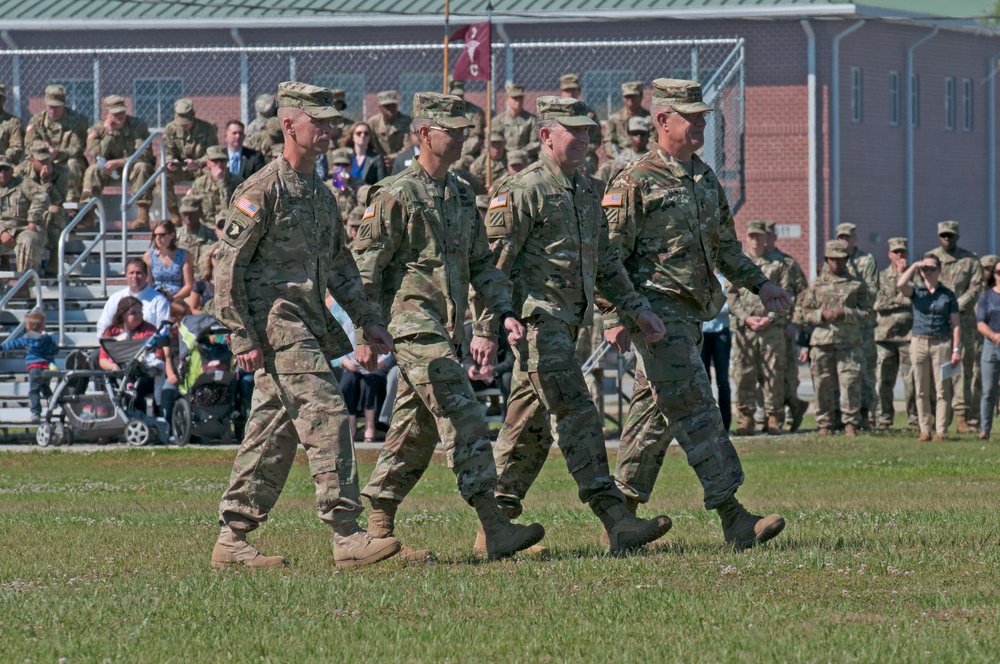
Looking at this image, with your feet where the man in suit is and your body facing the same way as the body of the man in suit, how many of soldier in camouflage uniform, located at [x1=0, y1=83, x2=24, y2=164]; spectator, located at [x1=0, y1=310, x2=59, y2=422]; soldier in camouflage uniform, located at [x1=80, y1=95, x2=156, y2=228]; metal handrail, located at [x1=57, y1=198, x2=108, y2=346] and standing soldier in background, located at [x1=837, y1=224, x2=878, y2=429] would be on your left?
1

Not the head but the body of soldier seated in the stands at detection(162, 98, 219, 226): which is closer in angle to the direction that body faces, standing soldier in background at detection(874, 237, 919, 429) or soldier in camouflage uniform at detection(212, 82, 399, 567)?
the soldier in camouflage uniform

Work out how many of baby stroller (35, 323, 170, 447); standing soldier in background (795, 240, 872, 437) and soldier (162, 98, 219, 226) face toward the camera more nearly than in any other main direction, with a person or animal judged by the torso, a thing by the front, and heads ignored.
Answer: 2

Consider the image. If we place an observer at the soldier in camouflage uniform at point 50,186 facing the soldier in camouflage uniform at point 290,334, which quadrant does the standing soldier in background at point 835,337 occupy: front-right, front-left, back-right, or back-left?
front-left

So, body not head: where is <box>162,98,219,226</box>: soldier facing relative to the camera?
toward the camera

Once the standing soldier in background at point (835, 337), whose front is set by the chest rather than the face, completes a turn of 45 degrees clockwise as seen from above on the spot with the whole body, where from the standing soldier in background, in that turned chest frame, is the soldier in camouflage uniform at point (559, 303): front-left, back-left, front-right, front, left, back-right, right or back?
front-left

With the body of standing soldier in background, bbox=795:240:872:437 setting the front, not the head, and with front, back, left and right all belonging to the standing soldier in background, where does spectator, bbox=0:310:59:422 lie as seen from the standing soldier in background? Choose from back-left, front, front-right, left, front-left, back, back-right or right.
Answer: right

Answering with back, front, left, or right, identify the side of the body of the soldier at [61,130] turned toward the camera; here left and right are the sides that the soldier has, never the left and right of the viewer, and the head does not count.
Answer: front

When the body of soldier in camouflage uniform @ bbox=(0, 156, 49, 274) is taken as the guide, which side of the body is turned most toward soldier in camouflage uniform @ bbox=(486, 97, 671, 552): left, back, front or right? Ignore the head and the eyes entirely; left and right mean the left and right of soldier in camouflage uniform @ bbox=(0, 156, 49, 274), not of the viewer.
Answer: front

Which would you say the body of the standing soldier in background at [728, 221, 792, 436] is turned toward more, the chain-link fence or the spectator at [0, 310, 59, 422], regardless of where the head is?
the spectator

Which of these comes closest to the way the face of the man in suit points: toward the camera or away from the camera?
toward the camera

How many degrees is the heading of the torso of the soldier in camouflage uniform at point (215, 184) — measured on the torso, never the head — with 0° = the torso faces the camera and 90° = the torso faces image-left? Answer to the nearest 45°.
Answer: approximately 0°

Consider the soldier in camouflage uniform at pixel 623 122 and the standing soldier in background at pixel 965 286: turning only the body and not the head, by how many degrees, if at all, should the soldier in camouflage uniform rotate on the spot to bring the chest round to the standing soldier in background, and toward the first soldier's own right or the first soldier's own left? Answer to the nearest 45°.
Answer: approximately 90° to the first soldier's own left

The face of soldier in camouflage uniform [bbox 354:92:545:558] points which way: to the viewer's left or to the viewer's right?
to the viewer's right

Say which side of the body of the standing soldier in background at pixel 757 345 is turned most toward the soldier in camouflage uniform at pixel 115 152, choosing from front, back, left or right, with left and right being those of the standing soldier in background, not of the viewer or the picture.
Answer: right
